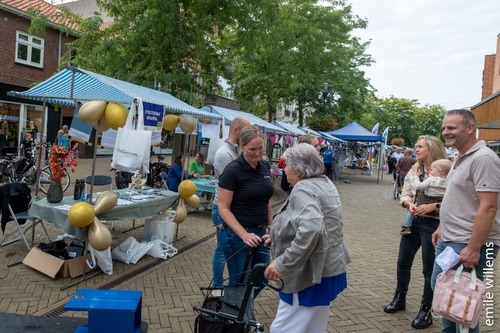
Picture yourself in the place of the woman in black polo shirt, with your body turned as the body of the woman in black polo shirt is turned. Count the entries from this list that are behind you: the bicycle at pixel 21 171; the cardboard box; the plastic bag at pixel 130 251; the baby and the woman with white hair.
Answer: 3

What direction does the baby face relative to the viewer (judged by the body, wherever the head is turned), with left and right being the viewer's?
facing to the left of the viewer

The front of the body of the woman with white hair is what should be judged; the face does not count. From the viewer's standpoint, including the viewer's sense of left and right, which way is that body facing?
facing away from the viewer and to the left of the viewer

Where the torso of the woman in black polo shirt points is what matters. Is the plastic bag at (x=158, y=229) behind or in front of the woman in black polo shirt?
behind

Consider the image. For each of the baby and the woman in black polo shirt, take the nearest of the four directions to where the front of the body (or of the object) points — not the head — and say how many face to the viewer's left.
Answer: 1

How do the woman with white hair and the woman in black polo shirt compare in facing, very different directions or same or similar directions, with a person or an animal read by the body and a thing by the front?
very different directions

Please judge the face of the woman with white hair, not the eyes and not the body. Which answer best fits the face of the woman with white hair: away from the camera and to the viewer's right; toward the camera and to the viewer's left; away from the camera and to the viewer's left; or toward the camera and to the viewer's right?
away from the camera and to the viewer's left

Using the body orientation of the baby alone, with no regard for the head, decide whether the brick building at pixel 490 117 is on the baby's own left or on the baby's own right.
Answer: on the baby's own right
